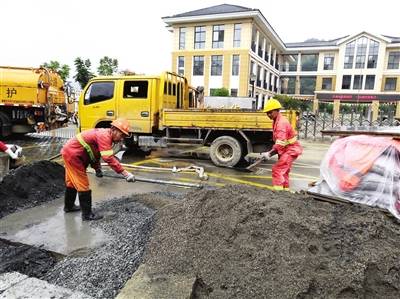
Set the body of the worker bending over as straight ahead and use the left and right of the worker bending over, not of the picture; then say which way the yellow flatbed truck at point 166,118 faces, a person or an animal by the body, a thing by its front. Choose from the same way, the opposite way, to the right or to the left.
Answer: the opposite way

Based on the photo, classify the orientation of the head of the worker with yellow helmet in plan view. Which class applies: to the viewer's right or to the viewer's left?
to the viewer's left

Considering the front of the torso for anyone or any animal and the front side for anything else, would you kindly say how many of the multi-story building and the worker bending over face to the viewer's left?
0

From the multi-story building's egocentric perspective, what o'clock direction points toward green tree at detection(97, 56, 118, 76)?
The green tree is roughly at 2 o'clock from the multi-story building.

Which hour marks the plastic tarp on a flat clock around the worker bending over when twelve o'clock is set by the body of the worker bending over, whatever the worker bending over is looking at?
The plastic tarp is roughly at 1 o'clock from the worker bending over.

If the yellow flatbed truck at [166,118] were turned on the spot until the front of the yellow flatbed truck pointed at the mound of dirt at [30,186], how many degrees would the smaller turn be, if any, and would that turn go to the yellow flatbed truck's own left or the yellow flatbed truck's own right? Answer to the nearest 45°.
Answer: approximately 45° to the yellow flatbed truck's own left

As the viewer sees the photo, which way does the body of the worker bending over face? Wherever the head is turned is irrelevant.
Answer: to the viewer's right

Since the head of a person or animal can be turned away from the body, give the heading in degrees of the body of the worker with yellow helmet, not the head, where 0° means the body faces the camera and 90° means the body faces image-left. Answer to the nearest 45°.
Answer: approximately 90°

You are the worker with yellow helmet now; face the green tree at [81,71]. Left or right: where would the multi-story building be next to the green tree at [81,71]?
right

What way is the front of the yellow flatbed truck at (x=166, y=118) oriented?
to the viewer's left

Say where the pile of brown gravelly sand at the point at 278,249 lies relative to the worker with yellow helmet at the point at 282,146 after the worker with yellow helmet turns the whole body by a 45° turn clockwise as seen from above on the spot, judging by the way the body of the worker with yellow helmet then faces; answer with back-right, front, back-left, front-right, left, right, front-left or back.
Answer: back-left

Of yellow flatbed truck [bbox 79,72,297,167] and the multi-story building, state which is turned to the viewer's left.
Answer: the yellow flatbed truck

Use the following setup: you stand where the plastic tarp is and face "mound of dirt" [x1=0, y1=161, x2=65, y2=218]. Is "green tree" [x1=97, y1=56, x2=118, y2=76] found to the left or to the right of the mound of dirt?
right
